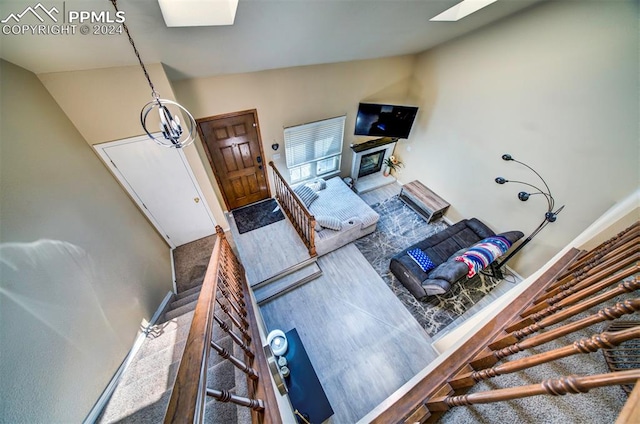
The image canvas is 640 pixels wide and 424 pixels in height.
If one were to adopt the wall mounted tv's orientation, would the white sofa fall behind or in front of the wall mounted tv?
in front

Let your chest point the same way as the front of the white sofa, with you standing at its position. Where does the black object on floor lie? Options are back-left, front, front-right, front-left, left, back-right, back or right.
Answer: back-right

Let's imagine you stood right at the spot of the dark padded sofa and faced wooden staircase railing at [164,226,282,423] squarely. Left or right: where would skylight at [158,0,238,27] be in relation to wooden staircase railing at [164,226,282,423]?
right

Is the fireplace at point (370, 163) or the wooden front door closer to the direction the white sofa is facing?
the fireplace

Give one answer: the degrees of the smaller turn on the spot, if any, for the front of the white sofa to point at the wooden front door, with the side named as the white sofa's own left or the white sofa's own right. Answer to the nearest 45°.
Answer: approximately 135° to the white sofa's own left

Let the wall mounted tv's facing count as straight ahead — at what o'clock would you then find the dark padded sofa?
The dark padded sofa is roughly at 11 o'clock from the wall mounted tv.

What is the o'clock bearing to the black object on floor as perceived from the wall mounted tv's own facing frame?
The black object on floor is roughly at 12 o'clock from the wall mounted tv.

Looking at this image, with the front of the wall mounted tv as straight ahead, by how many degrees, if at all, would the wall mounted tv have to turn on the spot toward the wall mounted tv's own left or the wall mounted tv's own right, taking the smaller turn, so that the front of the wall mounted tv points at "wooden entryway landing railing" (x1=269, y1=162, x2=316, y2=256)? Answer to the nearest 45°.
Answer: approximately 45° to the wall mounted tv's own right

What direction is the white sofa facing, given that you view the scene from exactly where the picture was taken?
facing away from the viewer and to the right of the viewer

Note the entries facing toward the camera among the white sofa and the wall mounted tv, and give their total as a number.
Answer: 1

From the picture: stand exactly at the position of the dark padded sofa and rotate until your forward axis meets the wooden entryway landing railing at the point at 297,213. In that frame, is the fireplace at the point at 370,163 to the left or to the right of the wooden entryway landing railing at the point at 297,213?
right

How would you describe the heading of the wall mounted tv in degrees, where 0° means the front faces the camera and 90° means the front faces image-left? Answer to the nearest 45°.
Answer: approximately 0°

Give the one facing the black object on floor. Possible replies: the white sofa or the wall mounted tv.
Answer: the wall mounted tv

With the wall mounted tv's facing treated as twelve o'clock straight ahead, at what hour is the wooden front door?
The wooden front door is roughly at 2 o'clock from the wall mounted tv.

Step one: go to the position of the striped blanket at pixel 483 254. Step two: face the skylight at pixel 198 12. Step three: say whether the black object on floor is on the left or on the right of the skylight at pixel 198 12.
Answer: left
